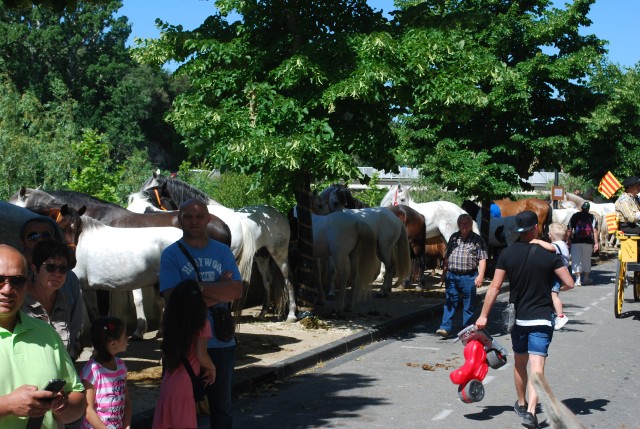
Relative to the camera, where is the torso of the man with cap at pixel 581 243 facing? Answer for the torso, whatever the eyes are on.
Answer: away from the camera

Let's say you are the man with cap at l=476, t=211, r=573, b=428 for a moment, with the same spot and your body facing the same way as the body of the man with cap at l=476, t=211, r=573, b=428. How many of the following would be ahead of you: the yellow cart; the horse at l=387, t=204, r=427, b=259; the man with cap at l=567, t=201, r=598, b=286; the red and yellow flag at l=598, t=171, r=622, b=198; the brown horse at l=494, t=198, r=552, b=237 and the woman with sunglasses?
5

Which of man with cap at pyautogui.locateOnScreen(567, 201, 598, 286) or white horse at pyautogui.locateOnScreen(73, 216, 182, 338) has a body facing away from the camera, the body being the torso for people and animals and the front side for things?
the man with cap

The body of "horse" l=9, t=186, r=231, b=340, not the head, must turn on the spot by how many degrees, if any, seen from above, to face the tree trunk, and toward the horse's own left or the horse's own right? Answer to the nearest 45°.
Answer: approximately 135° to the horse's own right

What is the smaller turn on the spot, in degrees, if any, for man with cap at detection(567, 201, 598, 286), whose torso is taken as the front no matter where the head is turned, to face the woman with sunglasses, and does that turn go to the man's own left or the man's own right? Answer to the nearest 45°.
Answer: approximately 180°

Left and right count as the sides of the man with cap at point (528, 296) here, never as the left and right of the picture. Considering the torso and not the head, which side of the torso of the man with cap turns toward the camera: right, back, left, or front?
back

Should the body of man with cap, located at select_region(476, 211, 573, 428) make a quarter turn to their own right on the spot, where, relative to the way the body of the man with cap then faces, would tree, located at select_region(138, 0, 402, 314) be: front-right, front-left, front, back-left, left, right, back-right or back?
back-left

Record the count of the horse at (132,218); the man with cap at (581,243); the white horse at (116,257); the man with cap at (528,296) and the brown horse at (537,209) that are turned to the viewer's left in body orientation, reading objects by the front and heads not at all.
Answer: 3

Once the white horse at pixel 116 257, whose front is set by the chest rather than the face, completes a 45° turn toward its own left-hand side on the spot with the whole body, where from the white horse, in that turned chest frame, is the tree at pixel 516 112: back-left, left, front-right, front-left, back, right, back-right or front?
back

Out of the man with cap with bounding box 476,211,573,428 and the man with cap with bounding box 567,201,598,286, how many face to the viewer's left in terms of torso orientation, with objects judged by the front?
0

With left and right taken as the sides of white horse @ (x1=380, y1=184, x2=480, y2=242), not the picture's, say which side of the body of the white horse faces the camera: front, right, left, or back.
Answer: left

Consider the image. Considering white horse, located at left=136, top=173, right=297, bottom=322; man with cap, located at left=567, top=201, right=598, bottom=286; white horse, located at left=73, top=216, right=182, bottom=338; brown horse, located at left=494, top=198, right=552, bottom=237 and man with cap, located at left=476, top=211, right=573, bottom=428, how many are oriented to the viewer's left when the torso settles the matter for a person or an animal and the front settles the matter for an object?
3

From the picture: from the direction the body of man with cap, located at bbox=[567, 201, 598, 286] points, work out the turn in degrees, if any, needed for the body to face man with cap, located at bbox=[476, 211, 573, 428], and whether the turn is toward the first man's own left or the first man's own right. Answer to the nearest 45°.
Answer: approximately 180°

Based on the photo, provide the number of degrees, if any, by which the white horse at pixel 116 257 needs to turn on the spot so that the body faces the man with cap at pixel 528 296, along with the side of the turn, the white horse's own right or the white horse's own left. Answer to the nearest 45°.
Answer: approximately 135° to the white horse's own left

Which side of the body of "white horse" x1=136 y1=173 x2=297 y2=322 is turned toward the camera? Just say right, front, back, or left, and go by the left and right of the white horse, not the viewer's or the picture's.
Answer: left

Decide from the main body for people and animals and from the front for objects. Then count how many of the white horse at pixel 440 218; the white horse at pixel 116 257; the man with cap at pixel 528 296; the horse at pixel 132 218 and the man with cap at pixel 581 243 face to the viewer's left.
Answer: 3

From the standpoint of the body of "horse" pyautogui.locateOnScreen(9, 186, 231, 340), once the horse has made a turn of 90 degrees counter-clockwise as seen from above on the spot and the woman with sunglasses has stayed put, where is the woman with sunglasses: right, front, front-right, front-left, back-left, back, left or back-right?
front

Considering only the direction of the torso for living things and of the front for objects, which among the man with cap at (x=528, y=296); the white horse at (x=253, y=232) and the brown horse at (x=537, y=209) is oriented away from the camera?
the man with cap
